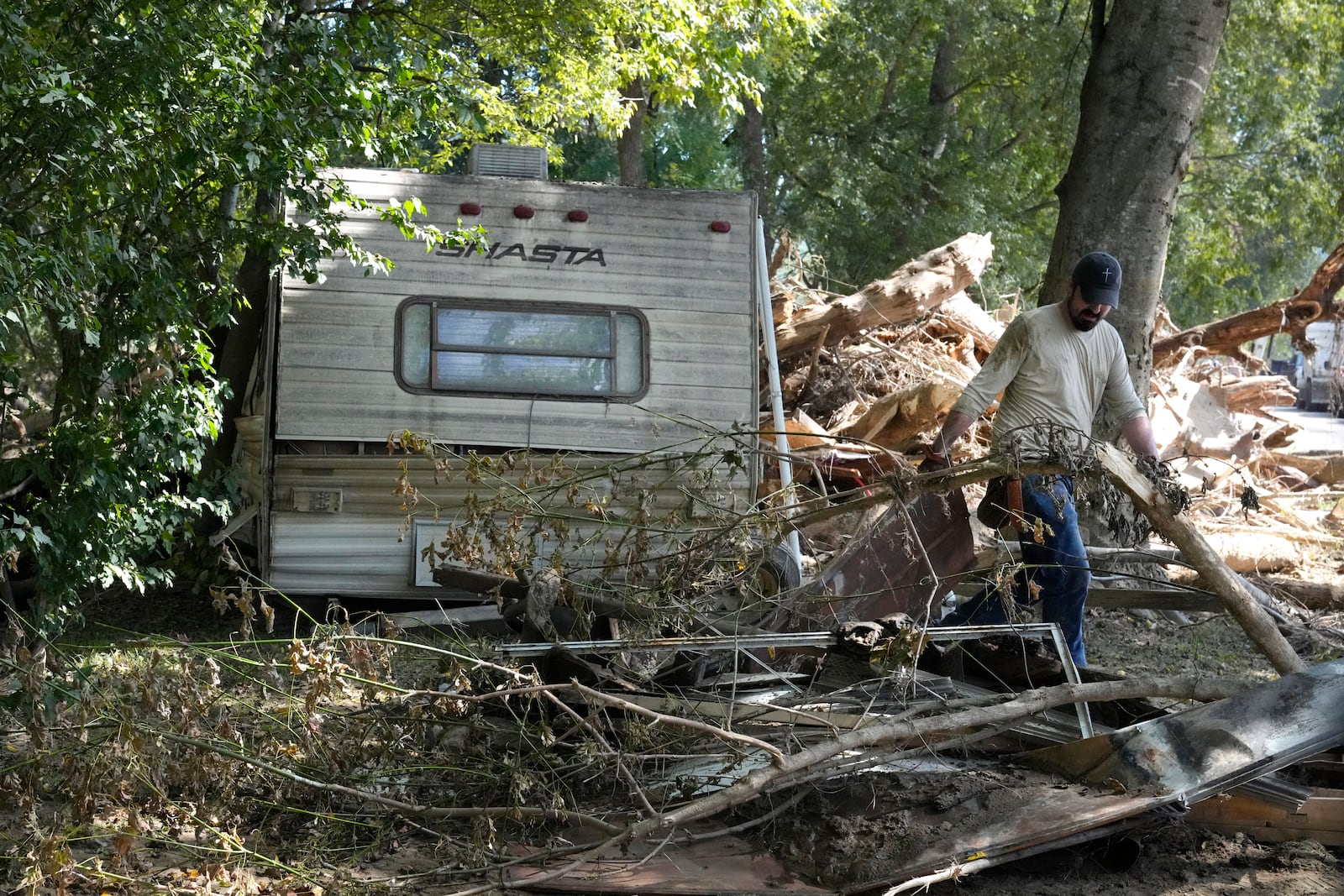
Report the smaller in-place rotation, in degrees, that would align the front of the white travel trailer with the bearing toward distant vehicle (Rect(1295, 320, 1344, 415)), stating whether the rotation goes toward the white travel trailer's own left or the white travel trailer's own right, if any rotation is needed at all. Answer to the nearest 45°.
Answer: approximately 45° to the white travel trailer's own right

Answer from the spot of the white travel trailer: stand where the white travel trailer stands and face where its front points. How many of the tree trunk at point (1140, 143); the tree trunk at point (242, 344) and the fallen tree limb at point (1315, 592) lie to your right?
2

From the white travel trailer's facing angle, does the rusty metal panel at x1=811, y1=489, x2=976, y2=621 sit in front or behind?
behind

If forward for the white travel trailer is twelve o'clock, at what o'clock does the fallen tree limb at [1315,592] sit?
The fallen tree limb is roughly at 3 o'clock from the white travel trailer.

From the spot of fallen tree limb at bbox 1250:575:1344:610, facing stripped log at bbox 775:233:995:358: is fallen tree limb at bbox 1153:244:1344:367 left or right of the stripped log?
right

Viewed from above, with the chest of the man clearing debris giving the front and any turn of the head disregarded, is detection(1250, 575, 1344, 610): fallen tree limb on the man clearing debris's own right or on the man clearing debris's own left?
on the man clearing debris's own left

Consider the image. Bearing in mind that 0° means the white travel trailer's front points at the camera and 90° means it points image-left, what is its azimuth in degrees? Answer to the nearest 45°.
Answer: approximately 180°

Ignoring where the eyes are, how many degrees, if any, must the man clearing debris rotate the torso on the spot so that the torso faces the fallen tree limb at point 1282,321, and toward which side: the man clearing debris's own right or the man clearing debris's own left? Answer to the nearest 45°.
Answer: approximately 135° to the man clearing debris's own left

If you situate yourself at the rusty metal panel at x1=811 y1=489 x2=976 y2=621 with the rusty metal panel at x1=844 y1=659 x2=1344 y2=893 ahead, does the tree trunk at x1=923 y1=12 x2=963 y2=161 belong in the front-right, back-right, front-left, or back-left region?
back-left

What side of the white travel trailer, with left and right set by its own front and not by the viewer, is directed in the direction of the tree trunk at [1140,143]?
right

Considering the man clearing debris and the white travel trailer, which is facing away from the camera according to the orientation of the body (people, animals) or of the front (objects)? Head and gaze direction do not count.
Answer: the white travel trailer
